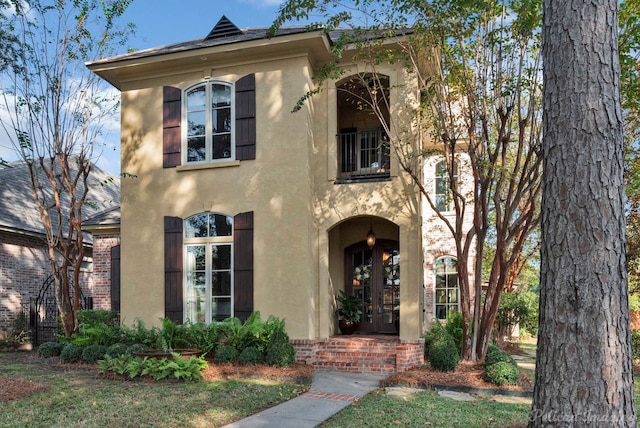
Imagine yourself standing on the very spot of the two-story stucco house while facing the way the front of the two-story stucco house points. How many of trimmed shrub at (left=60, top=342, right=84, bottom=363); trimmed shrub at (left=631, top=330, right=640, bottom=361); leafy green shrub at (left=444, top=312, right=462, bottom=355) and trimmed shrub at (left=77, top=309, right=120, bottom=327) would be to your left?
2

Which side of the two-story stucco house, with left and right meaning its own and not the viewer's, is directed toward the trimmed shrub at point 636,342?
left

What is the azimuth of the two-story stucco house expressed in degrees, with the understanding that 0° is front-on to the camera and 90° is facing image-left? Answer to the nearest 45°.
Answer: approximately 0°

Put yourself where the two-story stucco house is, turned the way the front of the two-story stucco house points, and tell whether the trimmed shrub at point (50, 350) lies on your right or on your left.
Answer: on your right

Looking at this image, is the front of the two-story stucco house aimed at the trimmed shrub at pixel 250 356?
yes

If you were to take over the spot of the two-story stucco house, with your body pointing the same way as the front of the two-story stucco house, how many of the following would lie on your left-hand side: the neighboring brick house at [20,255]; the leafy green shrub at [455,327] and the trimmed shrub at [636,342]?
2
